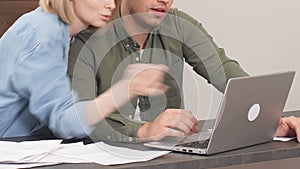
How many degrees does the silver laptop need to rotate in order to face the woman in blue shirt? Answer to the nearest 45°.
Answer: approximately 45° to its left

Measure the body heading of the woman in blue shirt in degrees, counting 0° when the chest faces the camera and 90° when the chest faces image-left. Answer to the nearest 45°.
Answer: approximately 270°

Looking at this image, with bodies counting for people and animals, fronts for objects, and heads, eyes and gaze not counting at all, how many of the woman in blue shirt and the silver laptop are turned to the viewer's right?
1

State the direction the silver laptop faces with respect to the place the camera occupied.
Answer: facing away from the viewer and to the left of the viewer

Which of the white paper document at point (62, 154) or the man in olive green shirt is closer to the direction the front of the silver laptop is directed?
the man in olive green shirt

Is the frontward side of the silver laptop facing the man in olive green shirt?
yes
